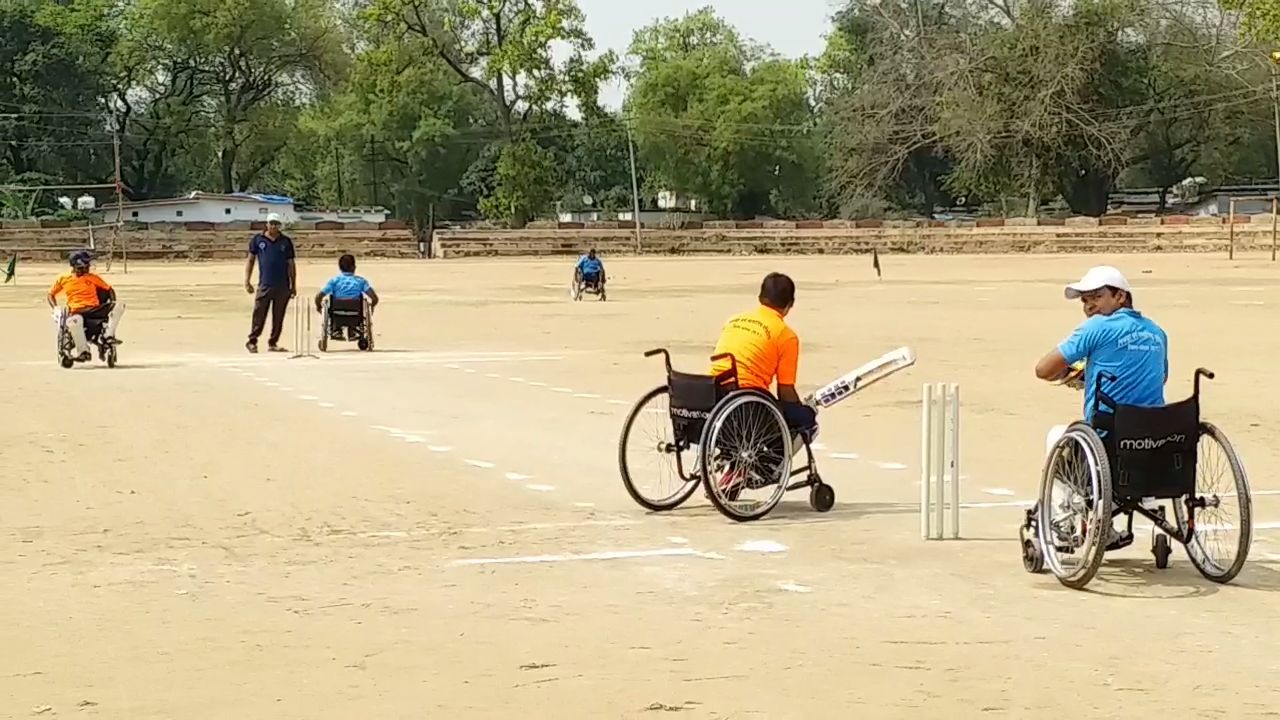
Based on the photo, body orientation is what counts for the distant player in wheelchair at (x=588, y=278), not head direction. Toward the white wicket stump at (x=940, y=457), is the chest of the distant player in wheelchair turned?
yes

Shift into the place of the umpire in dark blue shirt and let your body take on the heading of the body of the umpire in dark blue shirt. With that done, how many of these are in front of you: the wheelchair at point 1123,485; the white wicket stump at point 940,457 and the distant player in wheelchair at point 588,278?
2

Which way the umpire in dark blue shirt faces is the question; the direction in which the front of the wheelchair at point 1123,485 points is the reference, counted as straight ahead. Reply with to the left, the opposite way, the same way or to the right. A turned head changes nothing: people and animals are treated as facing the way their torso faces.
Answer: the opposite way

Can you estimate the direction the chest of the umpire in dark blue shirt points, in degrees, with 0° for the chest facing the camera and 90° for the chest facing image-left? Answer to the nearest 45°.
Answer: approximately 0°

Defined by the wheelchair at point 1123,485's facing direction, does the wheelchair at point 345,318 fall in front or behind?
in front

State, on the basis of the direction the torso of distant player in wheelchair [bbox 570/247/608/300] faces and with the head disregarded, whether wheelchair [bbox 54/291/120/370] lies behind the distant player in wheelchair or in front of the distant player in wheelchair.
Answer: in front
